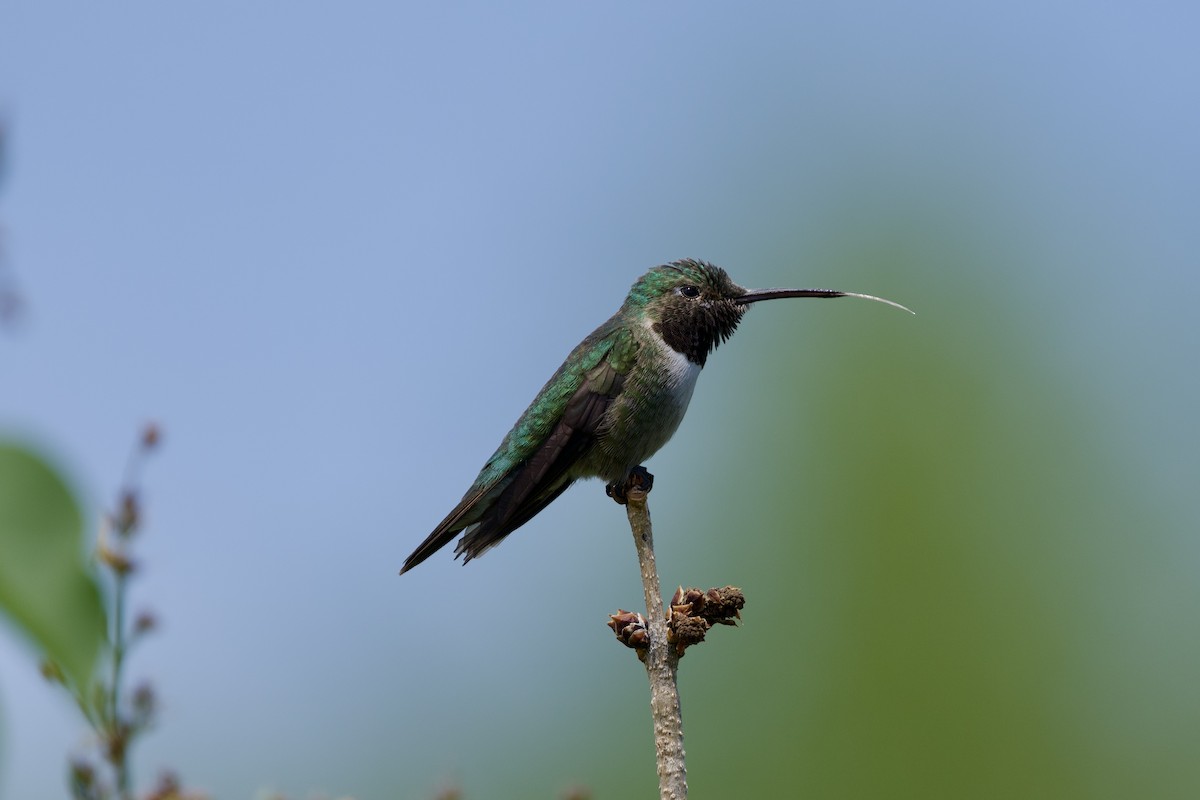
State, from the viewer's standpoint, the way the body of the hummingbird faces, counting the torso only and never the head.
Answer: to the viewer's right

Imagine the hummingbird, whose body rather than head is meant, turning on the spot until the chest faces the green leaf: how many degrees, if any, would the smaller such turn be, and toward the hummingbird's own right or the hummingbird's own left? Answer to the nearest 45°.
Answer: approximately 180°
